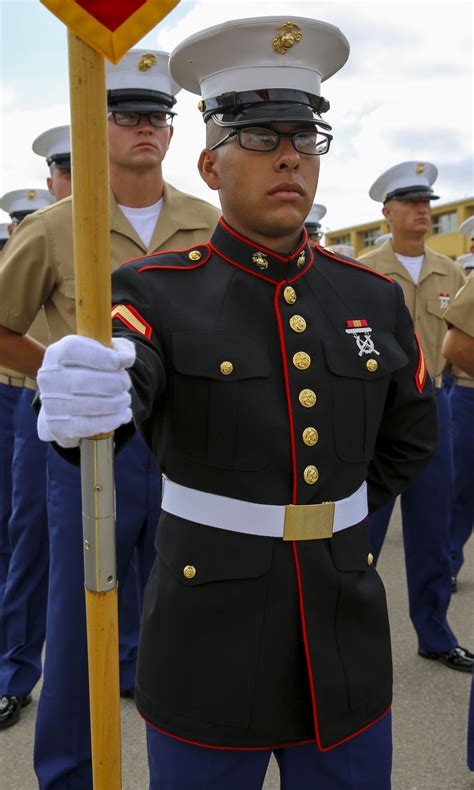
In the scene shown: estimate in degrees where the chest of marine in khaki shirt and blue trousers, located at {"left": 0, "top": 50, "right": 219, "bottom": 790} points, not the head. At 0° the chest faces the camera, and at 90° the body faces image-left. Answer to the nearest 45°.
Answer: approximately 315°

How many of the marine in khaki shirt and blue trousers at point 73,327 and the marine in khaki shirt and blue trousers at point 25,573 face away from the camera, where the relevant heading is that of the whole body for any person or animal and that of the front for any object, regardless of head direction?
0

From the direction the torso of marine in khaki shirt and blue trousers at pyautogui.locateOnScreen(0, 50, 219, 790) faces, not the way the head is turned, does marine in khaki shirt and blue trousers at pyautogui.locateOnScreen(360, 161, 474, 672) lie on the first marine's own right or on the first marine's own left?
on the first marine's own left

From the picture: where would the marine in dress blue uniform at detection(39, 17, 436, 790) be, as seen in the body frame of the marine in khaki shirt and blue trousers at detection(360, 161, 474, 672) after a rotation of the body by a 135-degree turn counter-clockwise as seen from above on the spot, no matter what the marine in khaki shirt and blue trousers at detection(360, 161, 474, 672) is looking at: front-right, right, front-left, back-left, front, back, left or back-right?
back

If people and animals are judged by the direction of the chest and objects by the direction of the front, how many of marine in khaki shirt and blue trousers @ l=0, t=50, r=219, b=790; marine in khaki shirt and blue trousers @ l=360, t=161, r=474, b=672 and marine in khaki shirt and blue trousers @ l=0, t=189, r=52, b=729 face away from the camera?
0

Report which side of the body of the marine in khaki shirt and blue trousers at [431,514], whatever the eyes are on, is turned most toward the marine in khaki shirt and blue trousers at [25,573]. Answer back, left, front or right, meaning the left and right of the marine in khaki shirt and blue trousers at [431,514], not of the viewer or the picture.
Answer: right

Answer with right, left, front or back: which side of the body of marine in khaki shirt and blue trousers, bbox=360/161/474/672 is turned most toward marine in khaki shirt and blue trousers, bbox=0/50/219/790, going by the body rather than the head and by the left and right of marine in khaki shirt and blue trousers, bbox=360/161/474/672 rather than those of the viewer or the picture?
right

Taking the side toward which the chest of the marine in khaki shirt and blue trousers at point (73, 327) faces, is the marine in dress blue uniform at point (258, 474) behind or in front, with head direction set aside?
in front

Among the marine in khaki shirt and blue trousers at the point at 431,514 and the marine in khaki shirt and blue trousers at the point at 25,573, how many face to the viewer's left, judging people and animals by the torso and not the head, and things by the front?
0

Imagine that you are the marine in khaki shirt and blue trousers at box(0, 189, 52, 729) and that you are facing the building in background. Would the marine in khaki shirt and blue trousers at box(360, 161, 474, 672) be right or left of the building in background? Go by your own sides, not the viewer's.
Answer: right

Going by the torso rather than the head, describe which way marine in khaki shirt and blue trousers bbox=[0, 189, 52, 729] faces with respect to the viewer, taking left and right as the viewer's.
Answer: facing the viewer and to the right of the viewer

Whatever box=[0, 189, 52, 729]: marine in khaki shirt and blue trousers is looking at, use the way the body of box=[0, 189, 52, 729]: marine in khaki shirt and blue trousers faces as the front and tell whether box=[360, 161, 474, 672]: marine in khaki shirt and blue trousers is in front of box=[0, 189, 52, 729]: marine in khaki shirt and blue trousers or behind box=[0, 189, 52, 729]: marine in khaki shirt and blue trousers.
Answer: in front
